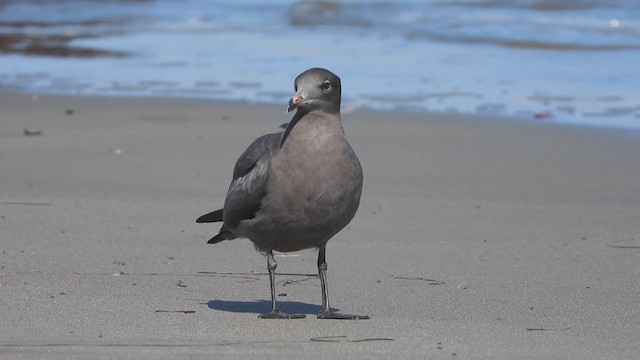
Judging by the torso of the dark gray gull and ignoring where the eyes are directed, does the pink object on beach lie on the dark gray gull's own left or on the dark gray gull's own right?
on the dark gray gull's own left
